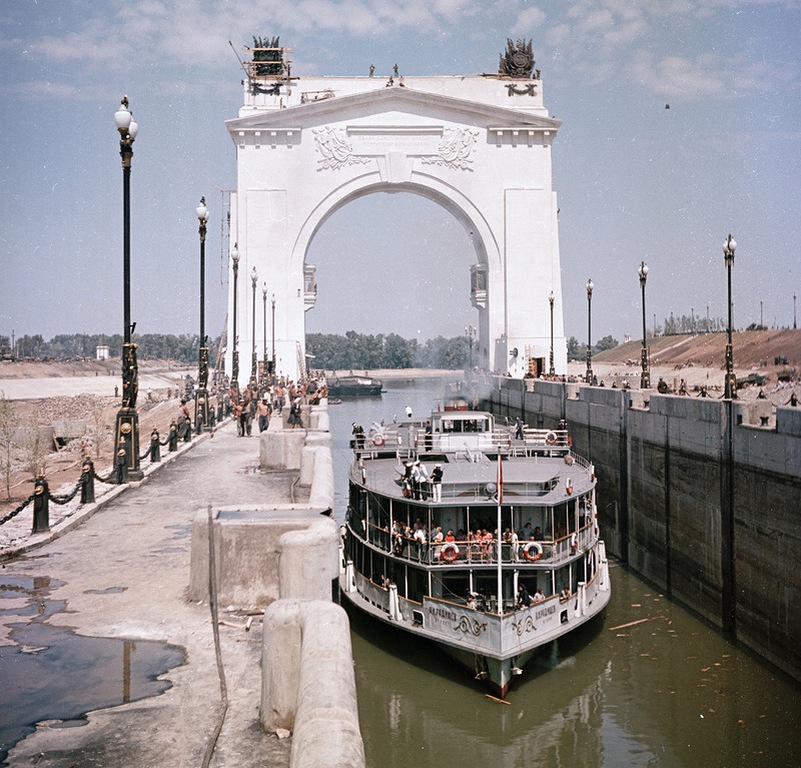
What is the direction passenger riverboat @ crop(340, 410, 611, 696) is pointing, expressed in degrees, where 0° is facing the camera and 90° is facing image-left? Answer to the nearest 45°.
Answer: approximately 0°

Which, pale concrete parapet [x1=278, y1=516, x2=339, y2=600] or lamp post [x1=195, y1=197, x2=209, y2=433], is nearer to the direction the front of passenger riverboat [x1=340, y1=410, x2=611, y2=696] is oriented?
the pale concrete parapet

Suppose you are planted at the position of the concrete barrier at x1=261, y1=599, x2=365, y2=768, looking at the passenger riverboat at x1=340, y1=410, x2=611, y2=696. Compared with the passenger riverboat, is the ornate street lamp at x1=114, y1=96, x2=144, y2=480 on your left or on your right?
left

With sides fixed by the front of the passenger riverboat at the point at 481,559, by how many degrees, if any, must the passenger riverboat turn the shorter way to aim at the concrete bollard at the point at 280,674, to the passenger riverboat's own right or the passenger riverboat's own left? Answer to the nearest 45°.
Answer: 0° — it already faces it

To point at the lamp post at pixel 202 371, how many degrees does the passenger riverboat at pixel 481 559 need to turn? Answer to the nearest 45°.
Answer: approximately 135° to its right

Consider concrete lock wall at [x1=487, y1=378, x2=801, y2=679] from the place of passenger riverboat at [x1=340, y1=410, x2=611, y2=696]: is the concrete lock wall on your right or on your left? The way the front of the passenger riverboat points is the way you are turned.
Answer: on your left

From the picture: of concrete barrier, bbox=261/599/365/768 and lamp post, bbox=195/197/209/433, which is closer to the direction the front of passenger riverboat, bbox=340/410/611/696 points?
the concrete barrier

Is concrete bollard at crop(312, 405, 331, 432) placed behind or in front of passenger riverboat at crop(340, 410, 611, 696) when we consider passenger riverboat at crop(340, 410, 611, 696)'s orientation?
behind

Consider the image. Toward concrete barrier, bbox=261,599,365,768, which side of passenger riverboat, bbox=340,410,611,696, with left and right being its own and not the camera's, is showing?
front

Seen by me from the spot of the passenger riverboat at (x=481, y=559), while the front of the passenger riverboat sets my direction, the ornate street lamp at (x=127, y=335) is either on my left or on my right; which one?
on my right

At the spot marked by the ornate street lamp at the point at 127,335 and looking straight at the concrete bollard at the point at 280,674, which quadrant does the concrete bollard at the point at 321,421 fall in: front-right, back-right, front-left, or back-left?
back-left

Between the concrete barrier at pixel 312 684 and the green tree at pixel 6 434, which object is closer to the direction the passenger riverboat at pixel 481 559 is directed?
the concrete barrier
